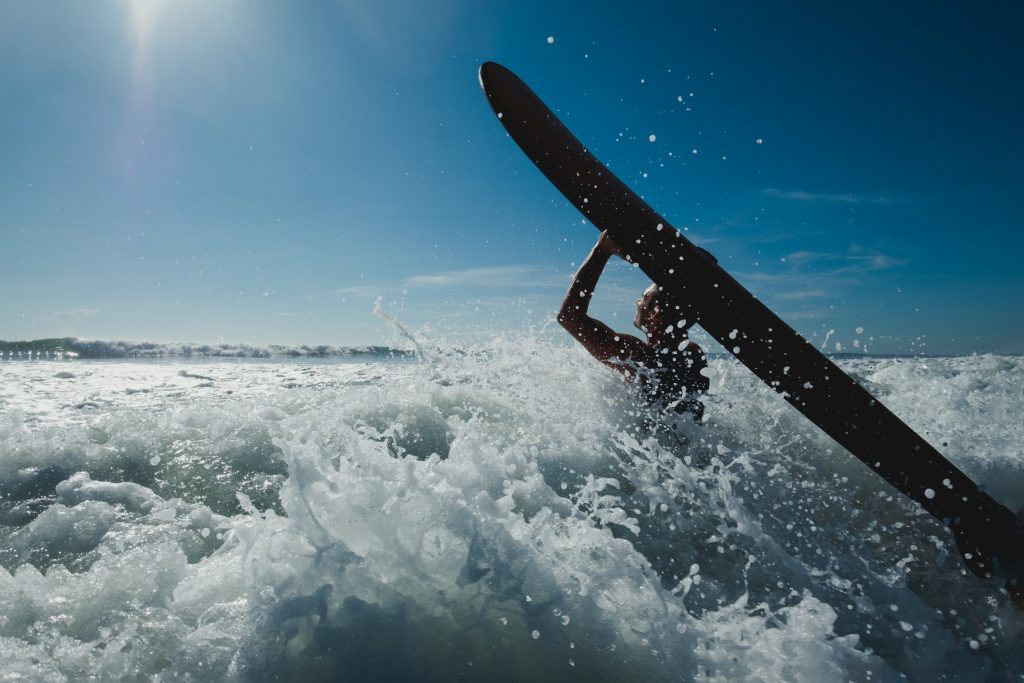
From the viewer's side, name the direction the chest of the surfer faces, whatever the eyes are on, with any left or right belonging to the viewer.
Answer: facing away from the viewer and to the left of the viewer
